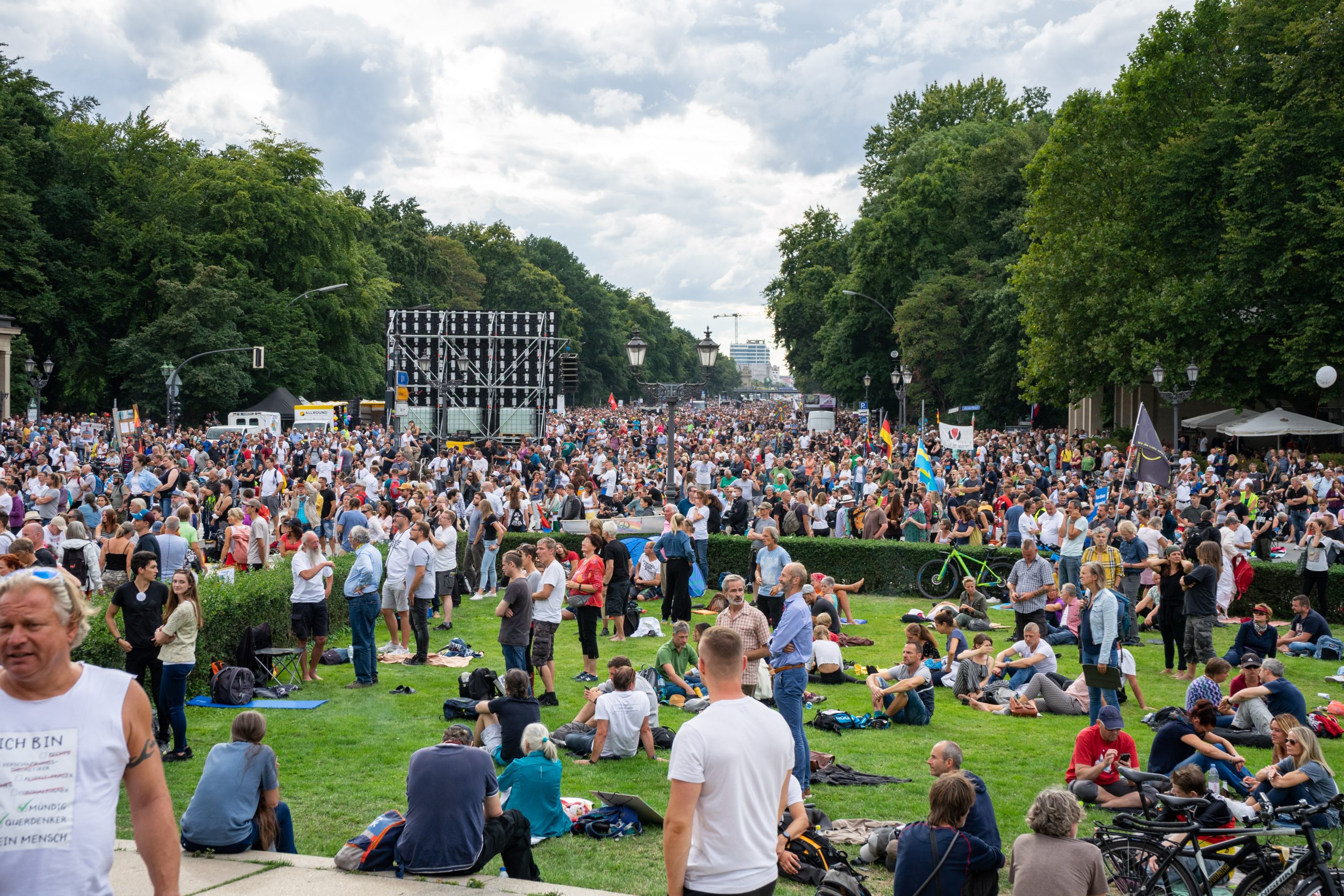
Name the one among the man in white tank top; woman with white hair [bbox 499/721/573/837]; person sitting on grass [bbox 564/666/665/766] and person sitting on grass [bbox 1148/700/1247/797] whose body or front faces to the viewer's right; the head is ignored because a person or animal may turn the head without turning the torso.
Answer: person sitting on grass [bbox 1148/700/1247/797]

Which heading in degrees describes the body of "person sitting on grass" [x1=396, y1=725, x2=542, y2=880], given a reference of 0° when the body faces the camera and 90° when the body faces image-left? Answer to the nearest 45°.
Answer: approximately 225°

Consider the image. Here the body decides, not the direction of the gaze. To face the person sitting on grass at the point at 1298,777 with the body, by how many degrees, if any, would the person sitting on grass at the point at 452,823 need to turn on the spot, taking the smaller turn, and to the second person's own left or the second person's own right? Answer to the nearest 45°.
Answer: approximately 45° to the second person's own right

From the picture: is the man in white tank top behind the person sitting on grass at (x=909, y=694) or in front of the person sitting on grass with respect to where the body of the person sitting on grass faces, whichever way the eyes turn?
in front

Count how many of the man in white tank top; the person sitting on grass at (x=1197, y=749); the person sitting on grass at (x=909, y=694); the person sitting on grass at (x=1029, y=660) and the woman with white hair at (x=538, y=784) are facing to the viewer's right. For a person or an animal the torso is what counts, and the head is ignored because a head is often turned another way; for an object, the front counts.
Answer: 1

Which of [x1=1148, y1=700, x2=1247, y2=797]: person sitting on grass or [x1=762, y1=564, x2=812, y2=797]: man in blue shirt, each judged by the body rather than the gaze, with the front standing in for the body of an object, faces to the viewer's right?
the person sitting on grass

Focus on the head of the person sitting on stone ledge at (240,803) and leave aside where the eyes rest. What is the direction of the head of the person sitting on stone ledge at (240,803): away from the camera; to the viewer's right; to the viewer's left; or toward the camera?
away from the camera

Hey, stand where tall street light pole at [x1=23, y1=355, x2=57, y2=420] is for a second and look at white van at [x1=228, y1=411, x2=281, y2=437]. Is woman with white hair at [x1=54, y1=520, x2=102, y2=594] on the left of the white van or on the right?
right

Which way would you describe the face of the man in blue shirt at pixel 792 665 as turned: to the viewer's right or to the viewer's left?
to the viewer's left

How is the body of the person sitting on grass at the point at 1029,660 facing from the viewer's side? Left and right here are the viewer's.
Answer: facing the viewer and to the left of the viewer

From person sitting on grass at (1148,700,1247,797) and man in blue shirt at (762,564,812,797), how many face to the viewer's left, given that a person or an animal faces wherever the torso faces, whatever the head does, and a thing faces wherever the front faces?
1

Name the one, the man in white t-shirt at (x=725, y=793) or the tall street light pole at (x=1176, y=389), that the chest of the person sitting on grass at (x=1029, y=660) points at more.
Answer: the man in white t-shirt

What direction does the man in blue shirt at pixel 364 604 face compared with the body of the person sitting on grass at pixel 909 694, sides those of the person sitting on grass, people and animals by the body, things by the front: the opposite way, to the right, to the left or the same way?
the same way

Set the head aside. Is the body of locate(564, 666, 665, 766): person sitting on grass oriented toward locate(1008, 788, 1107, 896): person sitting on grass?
no
